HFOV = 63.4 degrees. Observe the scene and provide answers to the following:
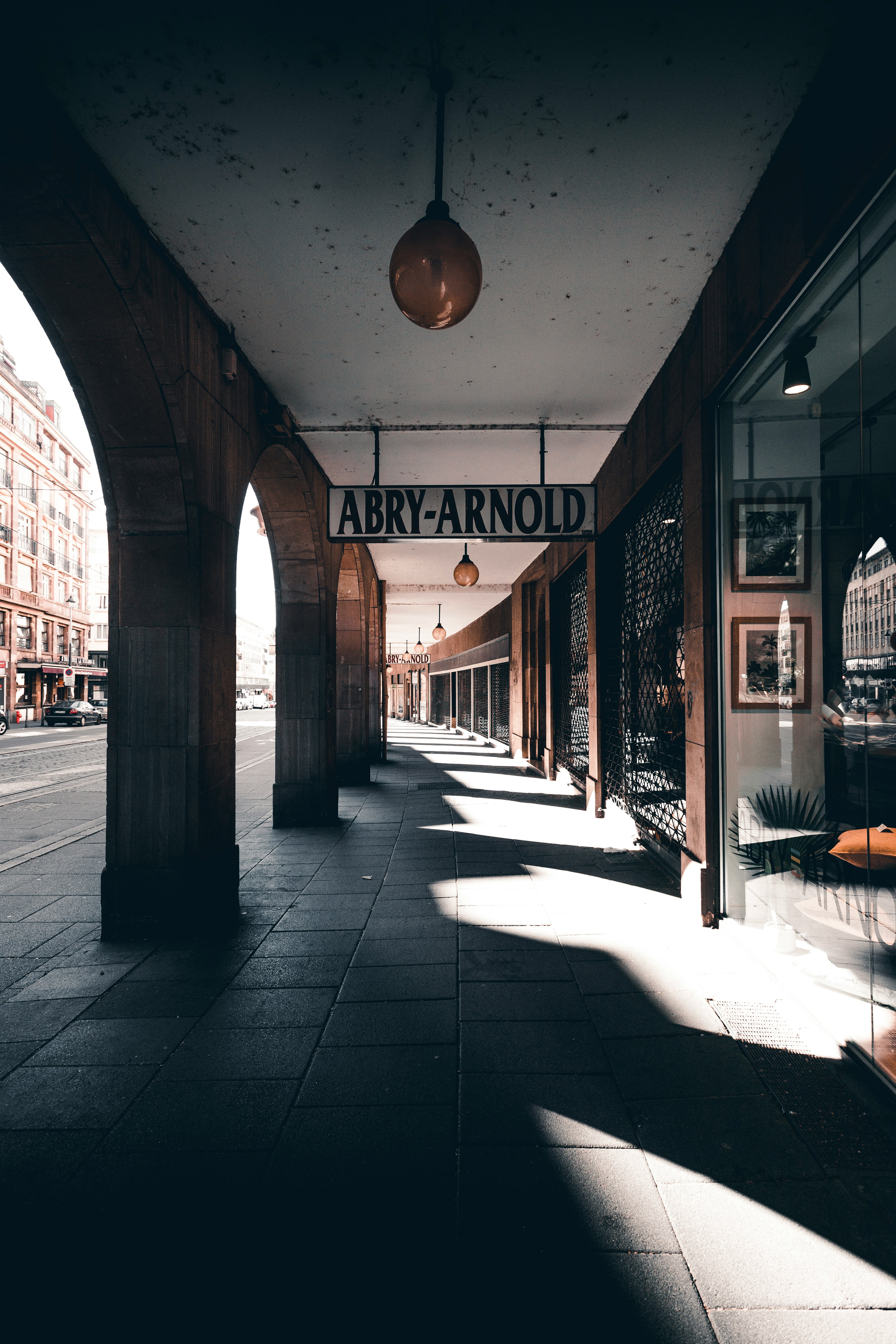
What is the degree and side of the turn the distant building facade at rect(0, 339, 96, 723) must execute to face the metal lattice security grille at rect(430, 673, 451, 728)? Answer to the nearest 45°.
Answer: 0° — it already faces it

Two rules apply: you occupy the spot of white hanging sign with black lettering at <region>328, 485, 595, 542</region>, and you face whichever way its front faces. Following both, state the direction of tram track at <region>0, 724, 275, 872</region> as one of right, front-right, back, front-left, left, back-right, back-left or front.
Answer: back-right

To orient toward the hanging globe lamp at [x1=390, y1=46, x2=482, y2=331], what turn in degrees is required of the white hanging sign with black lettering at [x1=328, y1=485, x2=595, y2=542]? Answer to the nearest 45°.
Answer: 0° — it already faces it

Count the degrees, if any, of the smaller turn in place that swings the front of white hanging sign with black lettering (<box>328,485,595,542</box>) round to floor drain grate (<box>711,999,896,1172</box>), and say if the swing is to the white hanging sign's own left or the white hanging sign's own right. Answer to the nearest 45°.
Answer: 0° — it already faces it

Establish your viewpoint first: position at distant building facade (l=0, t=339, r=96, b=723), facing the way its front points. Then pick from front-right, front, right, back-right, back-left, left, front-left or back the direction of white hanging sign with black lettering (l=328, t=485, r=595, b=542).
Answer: front-right

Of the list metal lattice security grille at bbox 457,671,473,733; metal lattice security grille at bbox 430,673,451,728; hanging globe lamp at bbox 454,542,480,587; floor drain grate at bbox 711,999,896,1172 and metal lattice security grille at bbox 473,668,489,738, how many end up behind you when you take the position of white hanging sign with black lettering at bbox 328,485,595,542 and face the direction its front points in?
4

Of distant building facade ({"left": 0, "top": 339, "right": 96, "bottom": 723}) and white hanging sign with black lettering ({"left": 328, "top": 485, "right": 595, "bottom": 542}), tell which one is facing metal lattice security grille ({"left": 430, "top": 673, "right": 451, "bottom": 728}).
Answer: the distant building facade

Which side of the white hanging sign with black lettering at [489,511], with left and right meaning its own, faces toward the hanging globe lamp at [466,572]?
back

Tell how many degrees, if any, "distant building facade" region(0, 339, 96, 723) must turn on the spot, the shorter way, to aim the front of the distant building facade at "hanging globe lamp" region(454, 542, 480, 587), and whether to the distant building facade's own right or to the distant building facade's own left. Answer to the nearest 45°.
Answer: approximately 45° to the distant building facade's own right

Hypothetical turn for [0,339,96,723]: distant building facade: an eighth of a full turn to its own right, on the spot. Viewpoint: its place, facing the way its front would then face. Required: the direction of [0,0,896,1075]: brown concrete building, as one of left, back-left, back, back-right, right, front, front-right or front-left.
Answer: front

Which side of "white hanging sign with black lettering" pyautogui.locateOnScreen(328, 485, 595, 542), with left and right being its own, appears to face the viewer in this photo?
front

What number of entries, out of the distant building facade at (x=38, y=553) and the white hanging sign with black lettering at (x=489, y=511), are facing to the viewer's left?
0

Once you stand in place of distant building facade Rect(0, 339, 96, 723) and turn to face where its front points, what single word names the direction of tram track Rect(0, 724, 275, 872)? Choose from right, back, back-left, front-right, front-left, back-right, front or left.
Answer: front-right

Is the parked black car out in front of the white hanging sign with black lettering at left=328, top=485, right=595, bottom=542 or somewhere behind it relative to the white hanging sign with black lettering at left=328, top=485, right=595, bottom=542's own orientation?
behind

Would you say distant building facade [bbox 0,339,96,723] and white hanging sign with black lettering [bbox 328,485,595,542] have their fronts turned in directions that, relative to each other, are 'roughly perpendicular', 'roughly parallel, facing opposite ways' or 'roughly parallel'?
roughly perpendicular

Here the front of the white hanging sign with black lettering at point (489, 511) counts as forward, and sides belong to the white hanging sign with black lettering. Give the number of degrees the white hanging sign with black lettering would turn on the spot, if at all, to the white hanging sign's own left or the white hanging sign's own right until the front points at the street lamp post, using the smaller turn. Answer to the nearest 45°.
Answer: approximately 135° to the white hanging sign's own right
